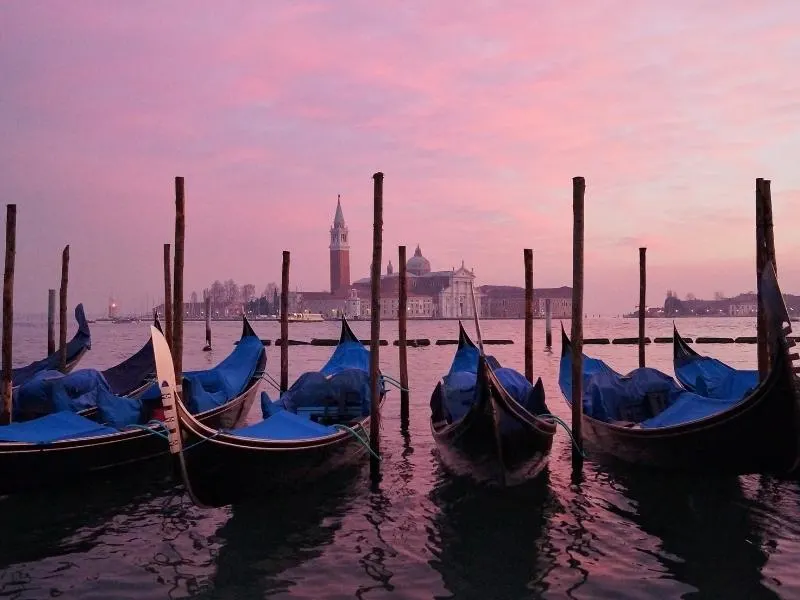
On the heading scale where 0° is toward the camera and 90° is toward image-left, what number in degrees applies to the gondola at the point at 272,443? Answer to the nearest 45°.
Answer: approximately 45°

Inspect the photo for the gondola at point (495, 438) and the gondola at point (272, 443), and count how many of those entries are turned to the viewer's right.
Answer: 0

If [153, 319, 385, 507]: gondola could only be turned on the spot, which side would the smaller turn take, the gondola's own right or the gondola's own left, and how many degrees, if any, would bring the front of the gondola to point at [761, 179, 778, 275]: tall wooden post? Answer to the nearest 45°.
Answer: approximately 135° to the gondola's own left

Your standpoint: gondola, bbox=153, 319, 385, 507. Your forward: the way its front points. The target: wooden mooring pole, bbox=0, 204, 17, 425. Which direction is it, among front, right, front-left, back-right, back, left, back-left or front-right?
right

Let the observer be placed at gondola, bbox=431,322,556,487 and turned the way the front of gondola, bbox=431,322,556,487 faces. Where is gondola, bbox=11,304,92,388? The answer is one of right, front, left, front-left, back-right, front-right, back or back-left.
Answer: back-right

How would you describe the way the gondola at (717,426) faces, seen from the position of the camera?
facing the viewer and to the right of the viewer

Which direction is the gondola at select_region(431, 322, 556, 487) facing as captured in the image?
toward the camera

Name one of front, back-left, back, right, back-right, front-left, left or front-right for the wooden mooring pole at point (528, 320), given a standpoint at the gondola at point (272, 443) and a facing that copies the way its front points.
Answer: back

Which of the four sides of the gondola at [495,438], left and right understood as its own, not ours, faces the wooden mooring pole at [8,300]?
right

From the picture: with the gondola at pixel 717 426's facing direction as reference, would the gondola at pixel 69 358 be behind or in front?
behind
